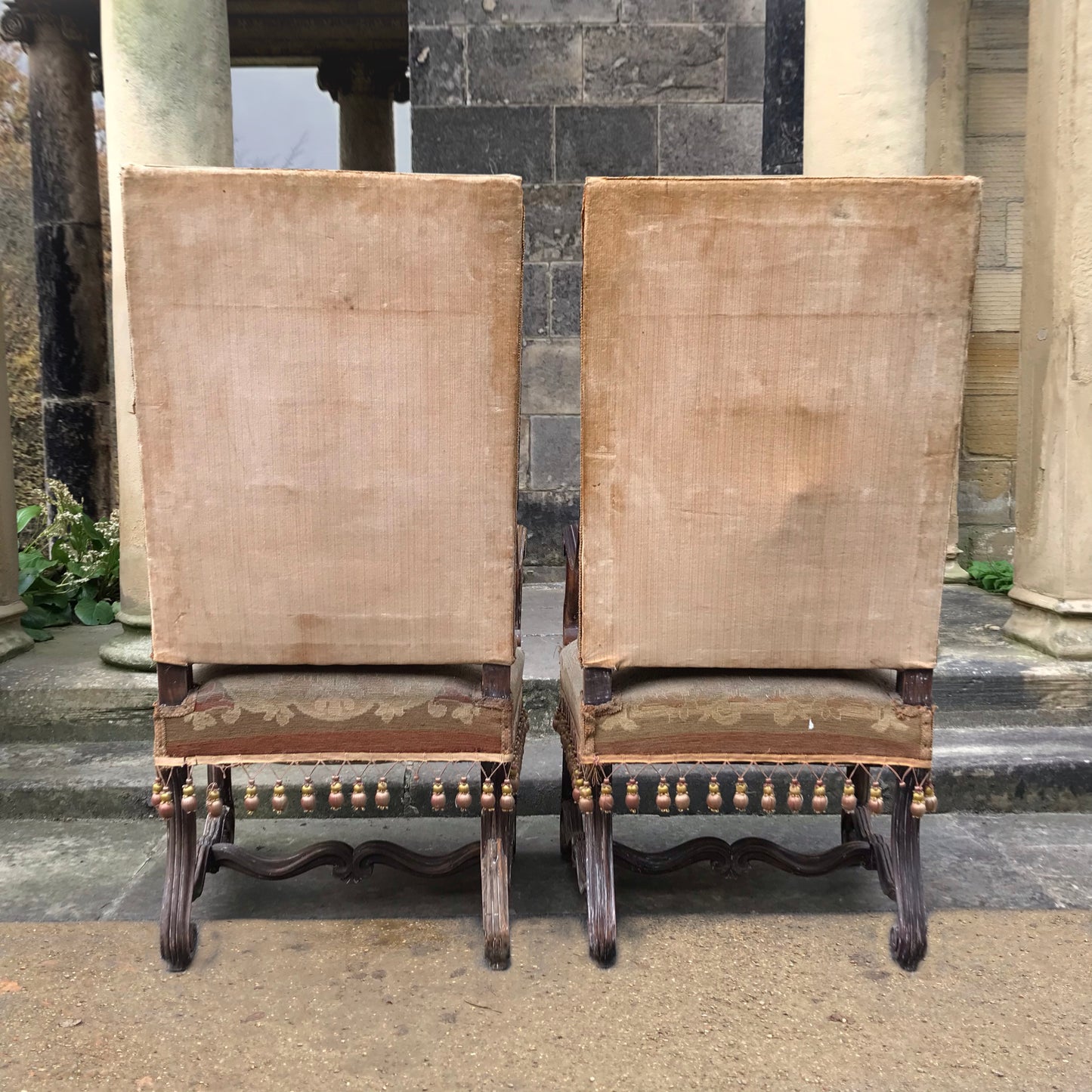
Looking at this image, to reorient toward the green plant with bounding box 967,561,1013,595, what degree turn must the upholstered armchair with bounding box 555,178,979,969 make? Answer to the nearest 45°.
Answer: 0° — it already faces it

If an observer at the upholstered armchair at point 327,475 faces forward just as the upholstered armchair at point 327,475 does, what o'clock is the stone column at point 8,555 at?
The stone column is roughly at 11 o'clock from the upholstered armchair.

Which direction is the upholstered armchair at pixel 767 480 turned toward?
away from the camera

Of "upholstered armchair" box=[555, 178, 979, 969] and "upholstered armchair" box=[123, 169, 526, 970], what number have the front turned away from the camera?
2

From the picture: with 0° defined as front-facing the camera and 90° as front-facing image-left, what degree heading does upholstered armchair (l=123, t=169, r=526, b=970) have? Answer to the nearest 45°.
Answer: approximately 180°

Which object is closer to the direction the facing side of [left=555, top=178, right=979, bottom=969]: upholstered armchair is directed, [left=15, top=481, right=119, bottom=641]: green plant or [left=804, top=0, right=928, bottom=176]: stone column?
the stone column

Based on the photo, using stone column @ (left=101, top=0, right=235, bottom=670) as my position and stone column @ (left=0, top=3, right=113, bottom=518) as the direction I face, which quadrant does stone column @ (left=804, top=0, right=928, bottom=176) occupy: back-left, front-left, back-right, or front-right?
back-right
